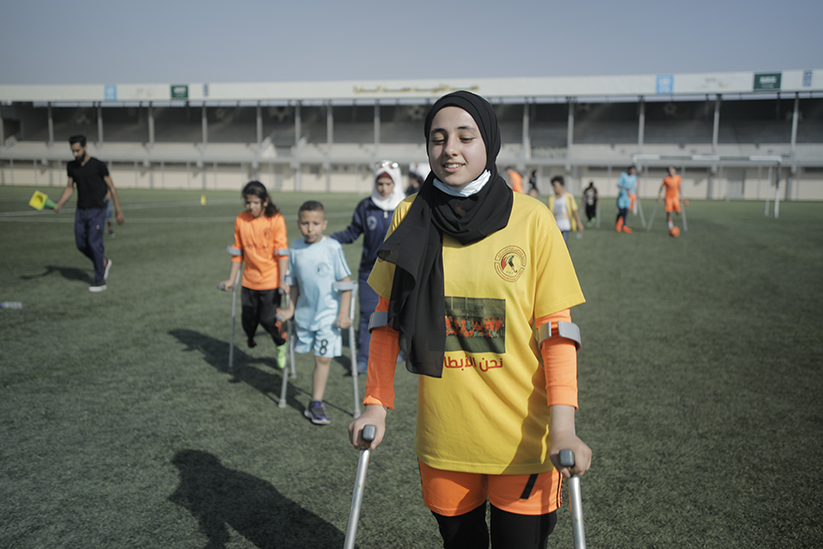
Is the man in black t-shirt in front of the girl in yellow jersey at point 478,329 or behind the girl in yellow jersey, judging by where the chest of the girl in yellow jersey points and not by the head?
behind

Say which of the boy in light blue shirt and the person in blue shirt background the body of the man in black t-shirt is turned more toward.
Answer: the boy in light blue shirt

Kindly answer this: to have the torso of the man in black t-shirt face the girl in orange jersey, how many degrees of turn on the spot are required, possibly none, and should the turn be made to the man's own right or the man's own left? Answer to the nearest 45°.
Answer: approximately 45° to the man's own left

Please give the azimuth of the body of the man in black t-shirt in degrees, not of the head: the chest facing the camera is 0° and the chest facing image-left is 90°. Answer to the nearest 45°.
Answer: approximately 45°

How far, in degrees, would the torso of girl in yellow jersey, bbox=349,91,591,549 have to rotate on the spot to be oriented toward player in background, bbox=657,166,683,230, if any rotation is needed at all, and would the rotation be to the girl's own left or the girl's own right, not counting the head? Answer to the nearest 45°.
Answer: approximately 180°

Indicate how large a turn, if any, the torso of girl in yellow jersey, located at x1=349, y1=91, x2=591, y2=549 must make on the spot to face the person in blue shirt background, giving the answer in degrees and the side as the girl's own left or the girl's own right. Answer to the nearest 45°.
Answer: approximately 180°

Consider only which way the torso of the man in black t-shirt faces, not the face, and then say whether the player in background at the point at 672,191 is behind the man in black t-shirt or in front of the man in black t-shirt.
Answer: behind
